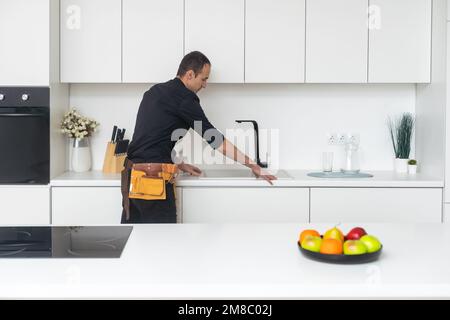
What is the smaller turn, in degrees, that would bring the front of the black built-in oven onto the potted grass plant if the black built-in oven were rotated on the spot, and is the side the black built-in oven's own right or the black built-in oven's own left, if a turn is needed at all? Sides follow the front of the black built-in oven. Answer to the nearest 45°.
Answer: approximately 90° to the black built-in oven's own left

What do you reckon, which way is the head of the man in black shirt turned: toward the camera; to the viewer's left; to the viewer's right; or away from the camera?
to the viewer's right

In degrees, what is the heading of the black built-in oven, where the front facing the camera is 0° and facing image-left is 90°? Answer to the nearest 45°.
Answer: approximately 0°

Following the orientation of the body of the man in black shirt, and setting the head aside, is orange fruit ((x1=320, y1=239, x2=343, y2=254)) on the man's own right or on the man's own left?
on the man's own right

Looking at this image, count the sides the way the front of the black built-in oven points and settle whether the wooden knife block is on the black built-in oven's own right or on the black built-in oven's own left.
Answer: on the black built-in oven's own left

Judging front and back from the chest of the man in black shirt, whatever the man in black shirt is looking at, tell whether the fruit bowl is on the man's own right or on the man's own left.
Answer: on the man's own right

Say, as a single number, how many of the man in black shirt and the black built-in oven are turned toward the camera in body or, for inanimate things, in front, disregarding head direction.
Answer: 1

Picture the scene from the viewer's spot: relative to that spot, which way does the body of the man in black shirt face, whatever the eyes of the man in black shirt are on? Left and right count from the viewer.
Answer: facing away from the viewer and to the right of the viewer

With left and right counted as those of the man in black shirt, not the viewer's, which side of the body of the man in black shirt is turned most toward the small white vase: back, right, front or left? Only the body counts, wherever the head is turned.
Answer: left

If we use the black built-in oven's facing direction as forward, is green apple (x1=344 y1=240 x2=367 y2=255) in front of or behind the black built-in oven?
in front

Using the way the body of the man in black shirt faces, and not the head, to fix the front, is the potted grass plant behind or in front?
in front

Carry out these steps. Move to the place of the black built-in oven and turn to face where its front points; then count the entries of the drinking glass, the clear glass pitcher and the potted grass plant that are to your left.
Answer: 3
